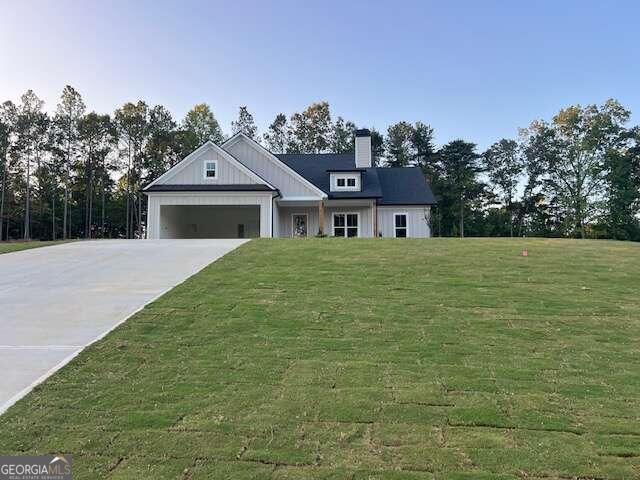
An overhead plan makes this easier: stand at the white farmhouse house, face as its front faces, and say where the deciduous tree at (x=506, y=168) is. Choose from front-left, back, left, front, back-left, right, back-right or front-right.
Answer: back-left

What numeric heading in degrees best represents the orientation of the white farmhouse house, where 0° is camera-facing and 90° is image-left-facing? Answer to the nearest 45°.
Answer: approximately 0°
